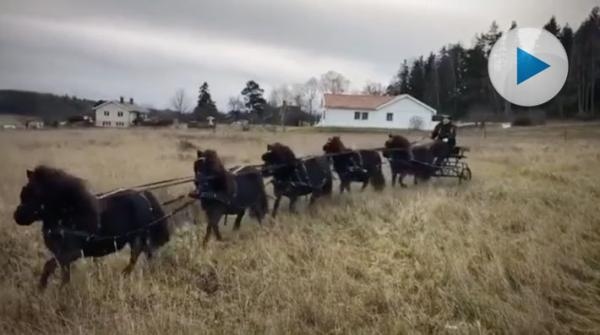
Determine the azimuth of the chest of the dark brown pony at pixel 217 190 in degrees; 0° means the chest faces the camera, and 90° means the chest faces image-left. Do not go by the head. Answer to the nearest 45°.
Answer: approximately 45°

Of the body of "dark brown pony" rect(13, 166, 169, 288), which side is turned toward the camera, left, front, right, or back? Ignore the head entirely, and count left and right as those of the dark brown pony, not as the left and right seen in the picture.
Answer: left

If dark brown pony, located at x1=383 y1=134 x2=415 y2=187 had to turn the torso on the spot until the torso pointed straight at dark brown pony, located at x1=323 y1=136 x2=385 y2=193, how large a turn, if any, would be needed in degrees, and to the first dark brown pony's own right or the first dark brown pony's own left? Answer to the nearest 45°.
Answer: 0° — it already faces it

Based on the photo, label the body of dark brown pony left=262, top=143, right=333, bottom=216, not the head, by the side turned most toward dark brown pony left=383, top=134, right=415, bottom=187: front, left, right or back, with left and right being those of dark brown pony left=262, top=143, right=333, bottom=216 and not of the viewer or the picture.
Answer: back

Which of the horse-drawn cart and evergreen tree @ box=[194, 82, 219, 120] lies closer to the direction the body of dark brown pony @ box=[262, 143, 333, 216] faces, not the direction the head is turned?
the evergreen tree

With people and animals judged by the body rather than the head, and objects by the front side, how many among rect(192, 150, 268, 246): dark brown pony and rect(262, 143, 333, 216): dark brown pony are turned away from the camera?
0

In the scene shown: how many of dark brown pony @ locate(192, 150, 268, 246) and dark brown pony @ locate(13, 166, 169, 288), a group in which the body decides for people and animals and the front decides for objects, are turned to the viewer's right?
0
